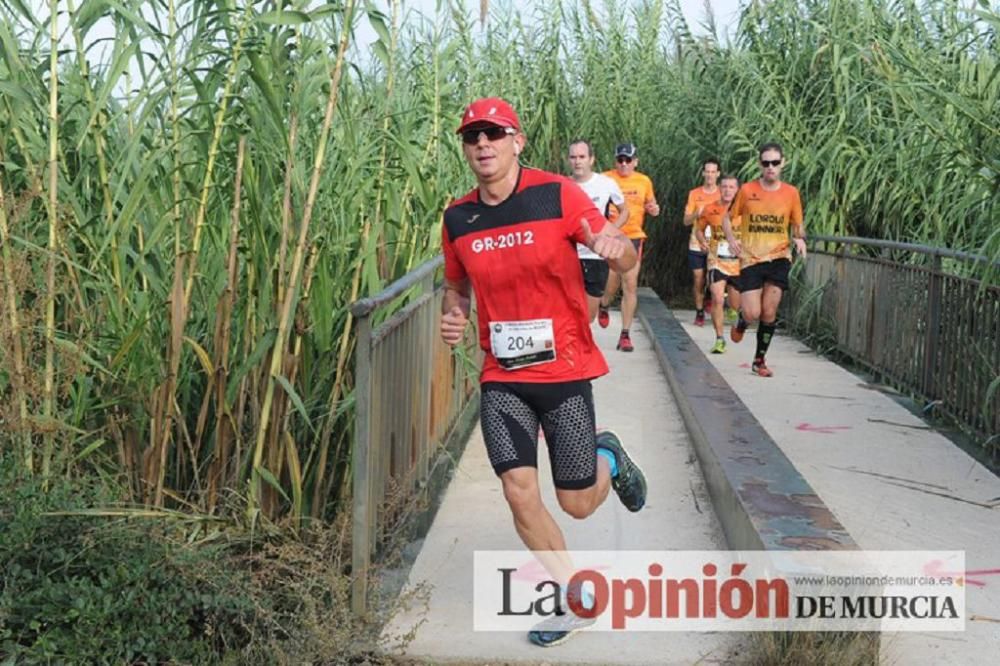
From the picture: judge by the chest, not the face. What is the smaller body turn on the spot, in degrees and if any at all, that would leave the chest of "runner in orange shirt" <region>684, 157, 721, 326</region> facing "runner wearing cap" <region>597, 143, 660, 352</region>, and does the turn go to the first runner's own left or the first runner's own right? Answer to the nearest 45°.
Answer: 0° — they already face them

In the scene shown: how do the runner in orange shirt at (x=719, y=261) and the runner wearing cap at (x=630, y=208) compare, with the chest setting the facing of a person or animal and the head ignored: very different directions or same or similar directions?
same or similar directions

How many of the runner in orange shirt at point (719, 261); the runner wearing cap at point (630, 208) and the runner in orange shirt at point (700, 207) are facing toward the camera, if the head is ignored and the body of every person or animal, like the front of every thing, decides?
3

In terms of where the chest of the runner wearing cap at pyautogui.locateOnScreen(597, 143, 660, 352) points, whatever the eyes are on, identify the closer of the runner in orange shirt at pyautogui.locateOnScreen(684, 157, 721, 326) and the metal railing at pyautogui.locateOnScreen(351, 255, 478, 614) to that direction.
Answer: the metal railing

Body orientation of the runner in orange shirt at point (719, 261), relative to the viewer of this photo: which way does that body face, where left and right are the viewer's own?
facing the viewer

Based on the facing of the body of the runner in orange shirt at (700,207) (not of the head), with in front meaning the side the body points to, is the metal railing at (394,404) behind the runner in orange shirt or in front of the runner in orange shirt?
in front

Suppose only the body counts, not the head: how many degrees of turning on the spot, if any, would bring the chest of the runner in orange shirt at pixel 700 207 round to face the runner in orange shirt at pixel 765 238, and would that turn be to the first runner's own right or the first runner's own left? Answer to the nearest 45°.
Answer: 0° — they already face them

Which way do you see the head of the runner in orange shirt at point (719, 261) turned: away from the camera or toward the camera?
toward the camera

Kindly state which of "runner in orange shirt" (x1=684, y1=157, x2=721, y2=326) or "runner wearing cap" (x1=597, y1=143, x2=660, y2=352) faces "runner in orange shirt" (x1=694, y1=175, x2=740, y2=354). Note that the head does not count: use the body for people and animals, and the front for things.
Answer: "runner in orange shirt" (x1=684, y1=157, x2=721, y2=326)

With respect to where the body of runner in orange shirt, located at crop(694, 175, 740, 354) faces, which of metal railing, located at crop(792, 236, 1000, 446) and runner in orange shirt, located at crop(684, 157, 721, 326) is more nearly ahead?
the metal railing

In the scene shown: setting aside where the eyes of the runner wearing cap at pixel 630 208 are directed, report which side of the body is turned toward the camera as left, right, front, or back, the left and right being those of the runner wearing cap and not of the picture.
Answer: front

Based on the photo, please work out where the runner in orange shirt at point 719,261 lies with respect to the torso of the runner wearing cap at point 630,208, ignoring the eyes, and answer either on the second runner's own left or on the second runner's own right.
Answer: on the second runner's own left
